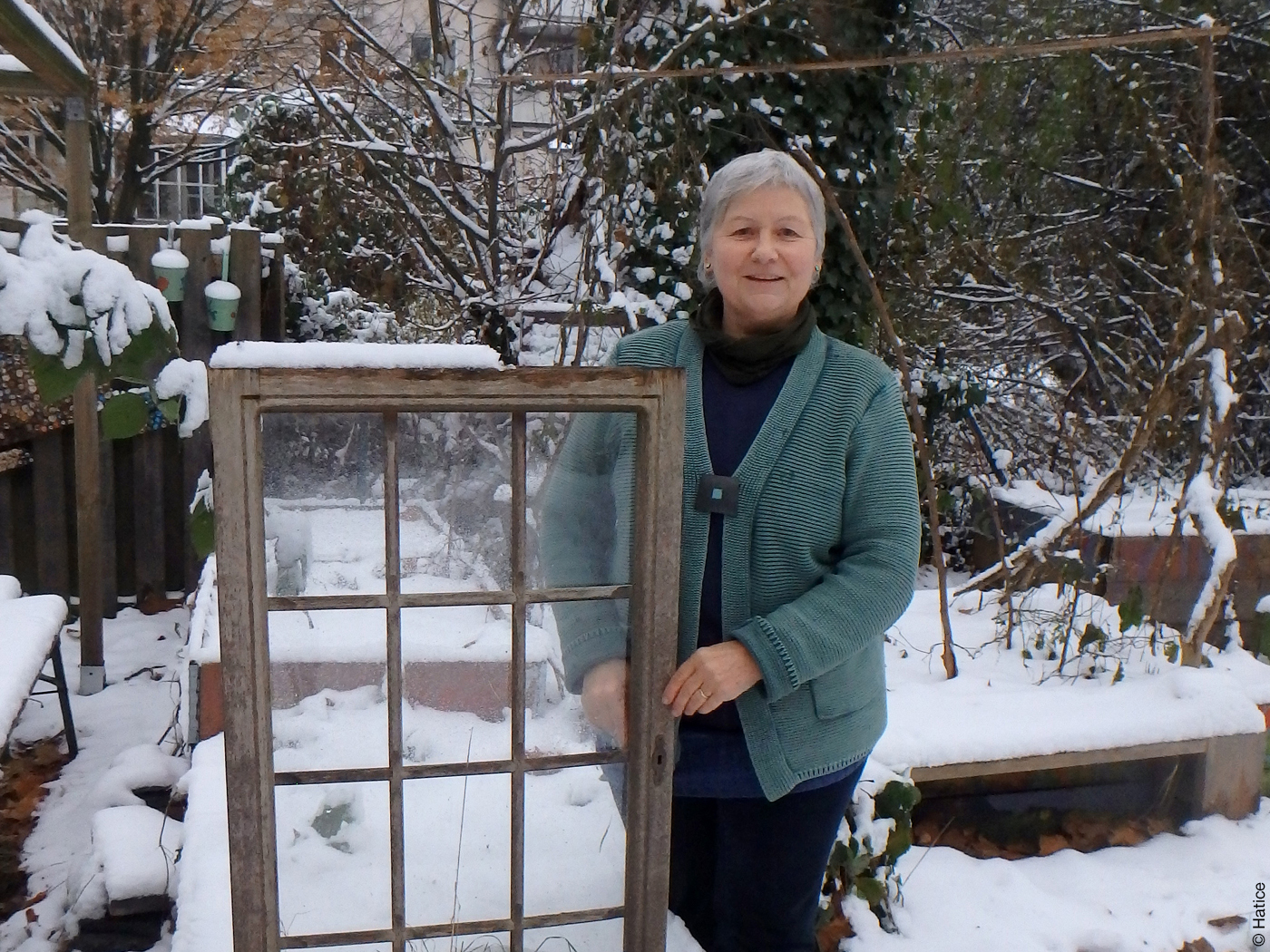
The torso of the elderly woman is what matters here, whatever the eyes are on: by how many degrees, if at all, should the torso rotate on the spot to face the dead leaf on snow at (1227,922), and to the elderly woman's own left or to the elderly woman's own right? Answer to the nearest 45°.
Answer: approximately 135° to the elderly woman's own left

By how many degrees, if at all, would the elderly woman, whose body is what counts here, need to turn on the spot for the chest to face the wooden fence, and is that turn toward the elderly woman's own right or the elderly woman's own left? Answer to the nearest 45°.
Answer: approximately 135° to the elderly woman's own right

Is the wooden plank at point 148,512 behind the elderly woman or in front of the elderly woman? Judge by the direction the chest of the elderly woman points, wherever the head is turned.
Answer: behind

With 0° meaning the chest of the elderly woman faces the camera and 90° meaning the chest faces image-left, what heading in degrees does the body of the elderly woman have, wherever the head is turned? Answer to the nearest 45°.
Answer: approximately 0°

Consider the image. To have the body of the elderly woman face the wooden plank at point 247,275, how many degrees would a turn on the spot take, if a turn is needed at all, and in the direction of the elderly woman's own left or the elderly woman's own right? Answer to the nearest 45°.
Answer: approximately 135° to the elderly woman's own right

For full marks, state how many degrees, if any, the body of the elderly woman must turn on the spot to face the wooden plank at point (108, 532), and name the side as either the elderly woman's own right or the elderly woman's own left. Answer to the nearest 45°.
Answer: approximately 135° to the elderly woman's own right

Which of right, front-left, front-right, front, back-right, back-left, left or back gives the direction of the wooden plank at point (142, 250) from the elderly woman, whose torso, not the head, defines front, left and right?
back-right

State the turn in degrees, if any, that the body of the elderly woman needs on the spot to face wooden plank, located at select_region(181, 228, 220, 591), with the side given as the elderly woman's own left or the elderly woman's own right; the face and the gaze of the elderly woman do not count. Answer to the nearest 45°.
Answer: approximately 135° to the elderly woman's own right

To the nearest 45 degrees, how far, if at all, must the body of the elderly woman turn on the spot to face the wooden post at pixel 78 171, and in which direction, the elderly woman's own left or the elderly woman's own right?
approximately 135° to the elderly woman's own right

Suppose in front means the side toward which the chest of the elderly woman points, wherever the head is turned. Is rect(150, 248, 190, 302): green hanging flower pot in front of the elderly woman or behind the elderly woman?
behind

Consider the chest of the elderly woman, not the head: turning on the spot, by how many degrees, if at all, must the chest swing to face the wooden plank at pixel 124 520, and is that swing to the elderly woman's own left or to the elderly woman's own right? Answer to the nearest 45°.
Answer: approximately 135° to the elderly woman's own right

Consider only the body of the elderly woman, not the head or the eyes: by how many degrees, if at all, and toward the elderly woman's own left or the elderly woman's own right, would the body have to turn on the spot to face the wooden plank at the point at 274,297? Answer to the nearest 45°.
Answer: approximately 135° to the elderly woman's own right

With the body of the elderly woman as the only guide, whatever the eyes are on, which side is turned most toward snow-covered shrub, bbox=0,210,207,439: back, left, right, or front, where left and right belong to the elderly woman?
right

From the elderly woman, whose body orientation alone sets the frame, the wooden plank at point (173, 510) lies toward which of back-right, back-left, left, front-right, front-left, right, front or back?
back-right

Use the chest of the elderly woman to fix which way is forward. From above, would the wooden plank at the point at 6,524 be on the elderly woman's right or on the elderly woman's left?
on the elderly woman's right
